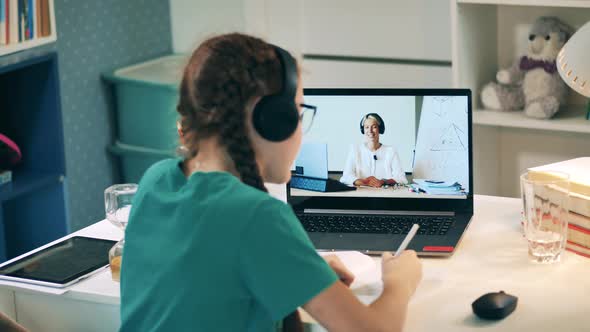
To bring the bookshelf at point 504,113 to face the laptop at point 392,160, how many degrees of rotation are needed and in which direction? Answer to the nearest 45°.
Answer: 0° — it already faces it

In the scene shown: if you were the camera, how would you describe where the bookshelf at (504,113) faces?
facing the viewer

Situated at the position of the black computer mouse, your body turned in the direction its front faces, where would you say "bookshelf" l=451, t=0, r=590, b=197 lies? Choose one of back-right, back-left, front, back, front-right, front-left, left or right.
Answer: front-left

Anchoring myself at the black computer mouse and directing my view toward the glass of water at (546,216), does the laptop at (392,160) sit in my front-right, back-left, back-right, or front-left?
front-left

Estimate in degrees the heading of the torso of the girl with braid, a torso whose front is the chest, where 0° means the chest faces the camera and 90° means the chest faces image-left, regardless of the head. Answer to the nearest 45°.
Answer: approximately 225°

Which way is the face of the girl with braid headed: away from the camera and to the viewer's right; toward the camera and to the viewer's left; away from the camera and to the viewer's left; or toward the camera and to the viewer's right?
away from the camera and to the viewer's right

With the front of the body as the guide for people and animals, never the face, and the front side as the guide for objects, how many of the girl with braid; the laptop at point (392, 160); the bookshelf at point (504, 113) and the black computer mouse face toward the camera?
2

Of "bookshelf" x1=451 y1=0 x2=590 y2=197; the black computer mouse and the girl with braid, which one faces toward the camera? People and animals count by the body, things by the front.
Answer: the bookshelf

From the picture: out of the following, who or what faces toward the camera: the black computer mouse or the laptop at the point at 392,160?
the laptop

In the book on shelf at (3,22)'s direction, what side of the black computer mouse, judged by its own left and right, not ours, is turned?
left

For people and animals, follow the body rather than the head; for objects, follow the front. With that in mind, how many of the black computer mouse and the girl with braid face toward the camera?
0

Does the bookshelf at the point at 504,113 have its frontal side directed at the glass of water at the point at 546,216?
yes
